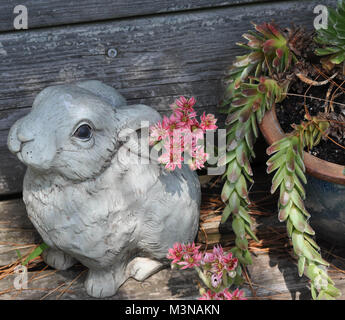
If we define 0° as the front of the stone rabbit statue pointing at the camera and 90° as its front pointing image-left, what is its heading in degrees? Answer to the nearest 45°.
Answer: approximately 45°

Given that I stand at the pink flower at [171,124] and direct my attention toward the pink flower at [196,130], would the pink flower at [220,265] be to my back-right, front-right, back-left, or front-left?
front-right

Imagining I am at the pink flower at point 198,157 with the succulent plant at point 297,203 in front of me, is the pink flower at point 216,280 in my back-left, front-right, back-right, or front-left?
front-right
